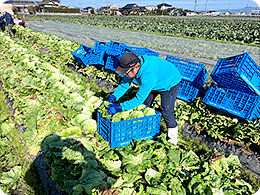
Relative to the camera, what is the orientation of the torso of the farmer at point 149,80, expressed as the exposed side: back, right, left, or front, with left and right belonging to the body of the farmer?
left

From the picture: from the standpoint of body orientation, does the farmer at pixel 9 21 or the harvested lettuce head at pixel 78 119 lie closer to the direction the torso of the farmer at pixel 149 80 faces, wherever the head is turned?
the harvested lettuce head

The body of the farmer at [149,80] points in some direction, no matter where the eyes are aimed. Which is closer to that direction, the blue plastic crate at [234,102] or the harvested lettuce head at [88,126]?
the harvested lettuce head

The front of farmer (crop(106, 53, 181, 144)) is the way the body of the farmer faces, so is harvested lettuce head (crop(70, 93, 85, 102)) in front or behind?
in front

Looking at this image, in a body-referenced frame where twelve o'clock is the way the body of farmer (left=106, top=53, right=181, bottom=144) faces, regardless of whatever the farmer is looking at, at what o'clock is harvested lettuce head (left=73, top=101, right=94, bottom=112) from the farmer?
The harvested lettuce head is roughly at 1 o'clock from the farmer.

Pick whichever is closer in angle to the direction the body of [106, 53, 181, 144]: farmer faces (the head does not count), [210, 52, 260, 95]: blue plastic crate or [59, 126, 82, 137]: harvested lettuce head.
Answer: the harvested lettuce head

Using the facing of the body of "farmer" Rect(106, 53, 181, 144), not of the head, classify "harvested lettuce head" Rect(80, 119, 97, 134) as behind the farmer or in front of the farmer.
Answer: in front

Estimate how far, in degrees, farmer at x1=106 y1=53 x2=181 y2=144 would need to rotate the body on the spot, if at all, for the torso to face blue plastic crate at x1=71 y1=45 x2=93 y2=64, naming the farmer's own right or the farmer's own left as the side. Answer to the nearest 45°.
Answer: approximately 45° to the farmer's own right

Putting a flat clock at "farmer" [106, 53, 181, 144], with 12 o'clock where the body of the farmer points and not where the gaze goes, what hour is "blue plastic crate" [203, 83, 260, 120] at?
The blue plastic crate is roughly at 5 o'clock from the farmer.

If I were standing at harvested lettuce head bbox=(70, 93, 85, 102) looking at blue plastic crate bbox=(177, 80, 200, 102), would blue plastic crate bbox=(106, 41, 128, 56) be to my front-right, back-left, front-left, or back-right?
front-left

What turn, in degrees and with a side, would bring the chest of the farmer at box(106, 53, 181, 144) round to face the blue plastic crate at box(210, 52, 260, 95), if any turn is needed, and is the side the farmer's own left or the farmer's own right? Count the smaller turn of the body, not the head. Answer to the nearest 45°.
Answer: approximately 135° to the farmer's own right

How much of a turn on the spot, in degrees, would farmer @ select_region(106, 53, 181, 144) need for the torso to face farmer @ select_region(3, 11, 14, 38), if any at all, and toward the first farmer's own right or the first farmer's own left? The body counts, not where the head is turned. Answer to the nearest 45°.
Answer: approximately 45° to the first farmer's own right

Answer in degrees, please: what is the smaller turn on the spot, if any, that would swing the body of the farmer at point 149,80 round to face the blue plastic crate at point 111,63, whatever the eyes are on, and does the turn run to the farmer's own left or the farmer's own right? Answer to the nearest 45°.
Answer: approximately 90° to the farmer's own right

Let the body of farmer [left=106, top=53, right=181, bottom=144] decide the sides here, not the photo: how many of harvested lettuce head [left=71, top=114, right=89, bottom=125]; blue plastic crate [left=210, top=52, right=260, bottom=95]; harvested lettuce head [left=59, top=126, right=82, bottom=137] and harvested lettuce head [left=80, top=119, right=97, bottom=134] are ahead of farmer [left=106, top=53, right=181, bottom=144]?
3

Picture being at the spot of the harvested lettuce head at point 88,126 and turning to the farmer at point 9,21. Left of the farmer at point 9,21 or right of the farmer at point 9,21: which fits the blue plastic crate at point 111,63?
right

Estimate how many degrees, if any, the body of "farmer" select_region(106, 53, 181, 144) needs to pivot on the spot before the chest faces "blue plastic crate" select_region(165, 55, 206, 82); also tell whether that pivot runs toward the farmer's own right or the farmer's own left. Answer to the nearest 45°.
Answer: approximately 135° to the farmer's own right
